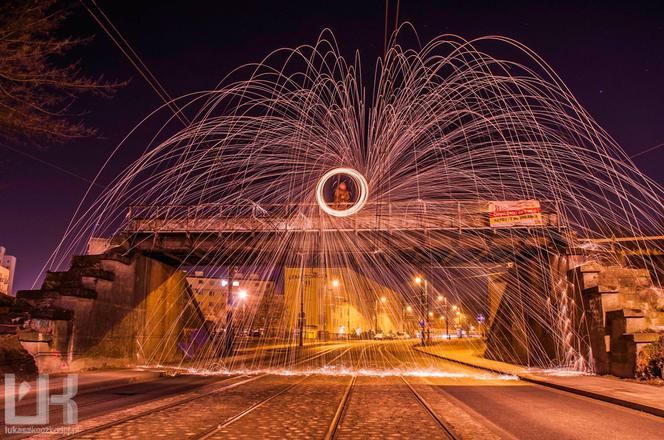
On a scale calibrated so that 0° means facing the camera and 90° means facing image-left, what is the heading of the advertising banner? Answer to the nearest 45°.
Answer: approximately 0°

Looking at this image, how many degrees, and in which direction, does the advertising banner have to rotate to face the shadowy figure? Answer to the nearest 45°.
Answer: approximately 90° to its right
